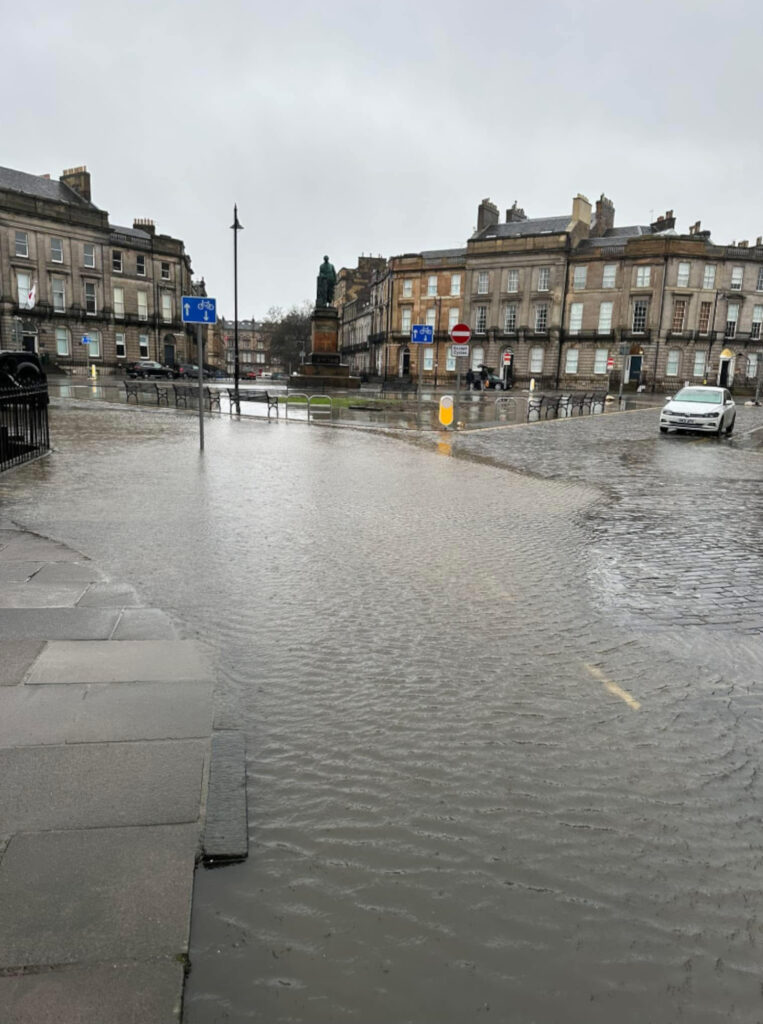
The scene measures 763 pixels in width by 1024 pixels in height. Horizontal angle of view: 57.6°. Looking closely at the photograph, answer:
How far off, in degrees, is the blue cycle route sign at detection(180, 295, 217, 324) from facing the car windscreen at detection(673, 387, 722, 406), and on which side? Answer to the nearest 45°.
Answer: approximately 90° to its left

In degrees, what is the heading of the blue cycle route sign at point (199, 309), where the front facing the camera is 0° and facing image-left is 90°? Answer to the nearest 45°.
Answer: approximately 0°

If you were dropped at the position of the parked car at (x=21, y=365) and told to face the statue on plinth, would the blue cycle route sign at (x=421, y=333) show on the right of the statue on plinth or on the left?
right

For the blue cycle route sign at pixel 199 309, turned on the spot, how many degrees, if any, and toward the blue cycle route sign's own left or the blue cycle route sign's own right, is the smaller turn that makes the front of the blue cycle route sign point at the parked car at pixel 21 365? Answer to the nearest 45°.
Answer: approximately 135° to the blue cycle route sign's own right

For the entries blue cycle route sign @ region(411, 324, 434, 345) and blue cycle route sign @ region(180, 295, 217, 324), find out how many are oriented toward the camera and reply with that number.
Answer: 2

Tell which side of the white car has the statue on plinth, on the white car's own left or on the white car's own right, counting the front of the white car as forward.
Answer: on the white car's own right

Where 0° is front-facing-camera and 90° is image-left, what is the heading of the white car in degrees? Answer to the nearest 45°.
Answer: approximately 45°

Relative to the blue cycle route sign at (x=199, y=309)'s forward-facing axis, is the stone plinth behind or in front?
behind
